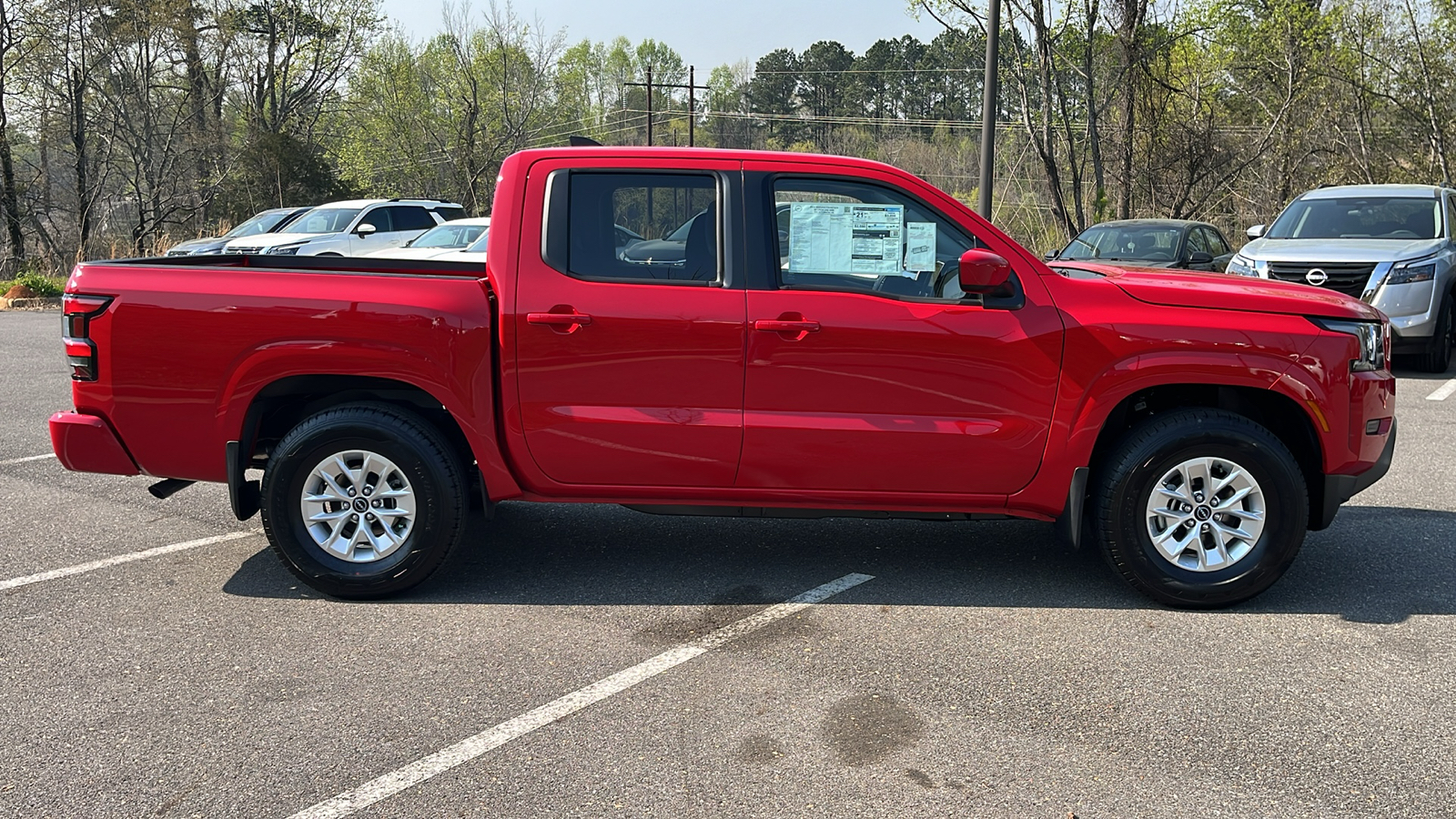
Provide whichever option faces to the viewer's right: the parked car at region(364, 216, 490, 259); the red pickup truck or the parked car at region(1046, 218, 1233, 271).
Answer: the red pickup truck

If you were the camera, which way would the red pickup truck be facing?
facing to the right of the viewer

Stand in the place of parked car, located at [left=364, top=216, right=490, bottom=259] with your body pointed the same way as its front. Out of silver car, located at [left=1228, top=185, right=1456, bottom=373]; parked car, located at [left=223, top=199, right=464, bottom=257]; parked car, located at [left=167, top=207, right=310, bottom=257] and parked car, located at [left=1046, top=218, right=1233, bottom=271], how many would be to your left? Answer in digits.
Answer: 2

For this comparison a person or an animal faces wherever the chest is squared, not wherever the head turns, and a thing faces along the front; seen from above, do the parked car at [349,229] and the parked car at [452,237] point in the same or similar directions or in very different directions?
same or similar directions

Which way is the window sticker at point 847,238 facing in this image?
toward the camera

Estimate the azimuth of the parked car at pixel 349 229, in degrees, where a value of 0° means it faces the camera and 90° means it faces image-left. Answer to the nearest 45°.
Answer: approximately 45°

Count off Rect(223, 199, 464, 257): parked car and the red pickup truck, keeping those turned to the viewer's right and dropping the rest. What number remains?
1

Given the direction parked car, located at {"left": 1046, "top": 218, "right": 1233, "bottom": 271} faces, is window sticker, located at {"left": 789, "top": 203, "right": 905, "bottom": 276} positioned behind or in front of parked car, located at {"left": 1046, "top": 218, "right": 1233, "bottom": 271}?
in front

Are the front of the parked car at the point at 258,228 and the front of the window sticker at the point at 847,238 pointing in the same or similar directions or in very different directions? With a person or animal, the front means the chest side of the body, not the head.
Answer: same or similar directions

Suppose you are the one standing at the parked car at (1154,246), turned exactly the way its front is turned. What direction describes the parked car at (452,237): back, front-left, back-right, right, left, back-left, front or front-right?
front-right

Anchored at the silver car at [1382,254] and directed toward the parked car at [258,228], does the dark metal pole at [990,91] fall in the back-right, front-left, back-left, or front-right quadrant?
front-right

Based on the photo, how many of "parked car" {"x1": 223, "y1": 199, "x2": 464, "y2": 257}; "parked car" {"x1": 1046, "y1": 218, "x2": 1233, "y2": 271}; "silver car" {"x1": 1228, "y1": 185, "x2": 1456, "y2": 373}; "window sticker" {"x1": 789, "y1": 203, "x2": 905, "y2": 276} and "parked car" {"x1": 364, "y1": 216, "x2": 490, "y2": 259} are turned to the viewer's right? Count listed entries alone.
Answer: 0

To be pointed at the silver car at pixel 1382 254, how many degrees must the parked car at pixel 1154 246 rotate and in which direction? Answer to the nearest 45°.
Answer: approximately 90° to its left

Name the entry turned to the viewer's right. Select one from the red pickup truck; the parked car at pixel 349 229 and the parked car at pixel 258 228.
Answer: the red pickup truck

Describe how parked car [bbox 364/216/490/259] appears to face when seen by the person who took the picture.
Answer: facing the viewer and to the left of the viewer

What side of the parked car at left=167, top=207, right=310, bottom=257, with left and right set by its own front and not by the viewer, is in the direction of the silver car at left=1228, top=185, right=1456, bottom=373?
left

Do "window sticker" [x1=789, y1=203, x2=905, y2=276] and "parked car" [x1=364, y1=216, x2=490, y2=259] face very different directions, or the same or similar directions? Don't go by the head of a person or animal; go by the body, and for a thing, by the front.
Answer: same or similar directions
